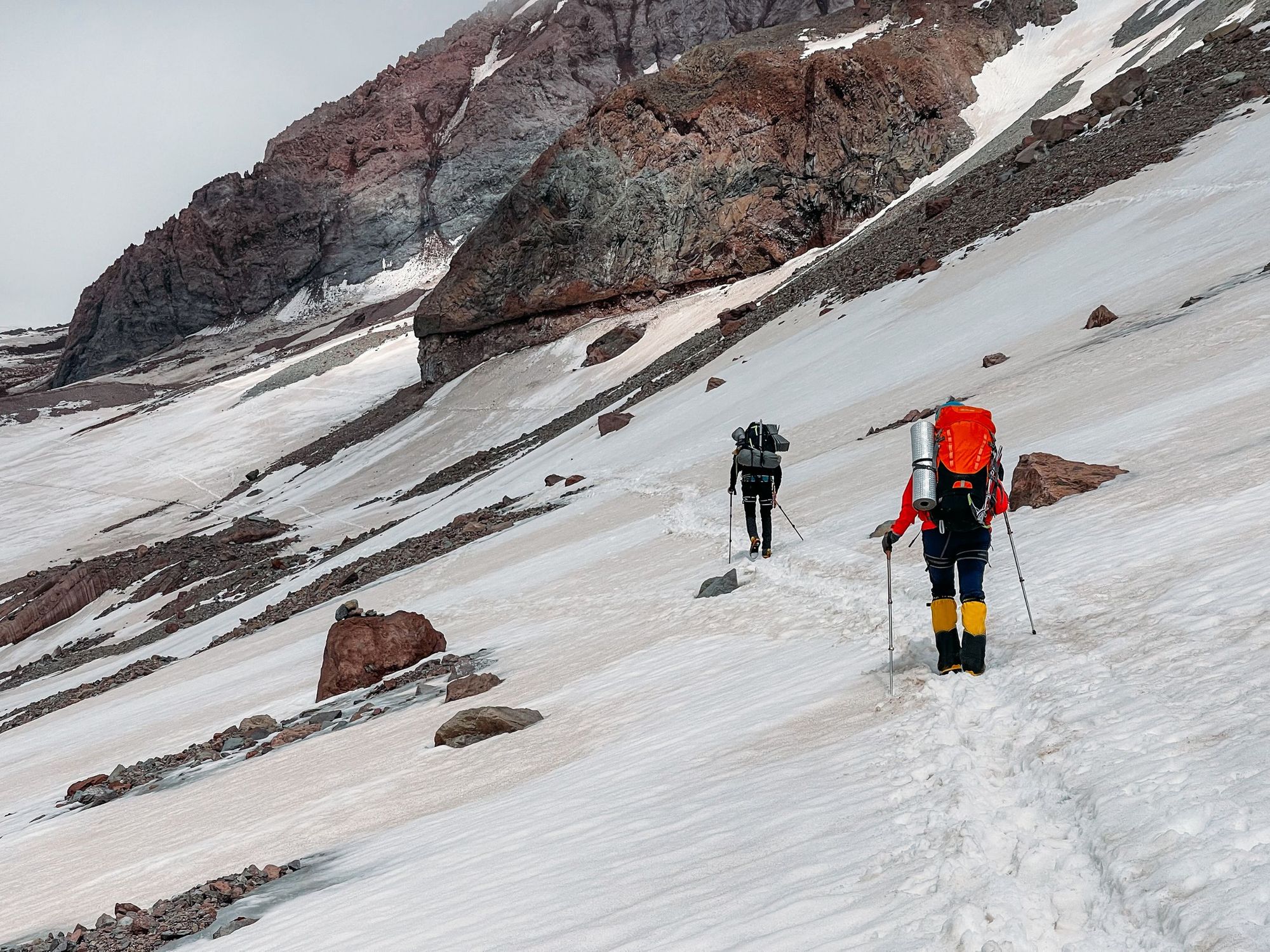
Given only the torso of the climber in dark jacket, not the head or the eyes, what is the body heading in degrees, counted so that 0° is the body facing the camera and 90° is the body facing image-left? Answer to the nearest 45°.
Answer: approximately 180°

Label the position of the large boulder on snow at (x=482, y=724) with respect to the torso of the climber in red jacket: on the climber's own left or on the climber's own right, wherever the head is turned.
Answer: on the climber's own left

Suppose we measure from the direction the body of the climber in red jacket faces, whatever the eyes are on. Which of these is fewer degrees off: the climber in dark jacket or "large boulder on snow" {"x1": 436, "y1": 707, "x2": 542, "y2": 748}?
the climber in dark jacket

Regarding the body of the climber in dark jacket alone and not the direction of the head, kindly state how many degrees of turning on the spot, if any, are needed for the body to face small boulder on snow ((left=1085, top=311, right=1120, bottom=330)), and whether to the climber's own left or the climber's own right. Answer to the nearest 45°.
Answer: approximately 45° to the climber's own right

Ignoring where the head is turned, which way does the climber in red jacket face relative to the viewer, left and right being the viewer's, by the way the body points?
facing away from the viewer

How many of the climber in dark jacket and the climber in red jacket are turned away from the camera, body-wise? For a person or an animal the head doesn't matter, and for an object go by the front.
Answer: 2

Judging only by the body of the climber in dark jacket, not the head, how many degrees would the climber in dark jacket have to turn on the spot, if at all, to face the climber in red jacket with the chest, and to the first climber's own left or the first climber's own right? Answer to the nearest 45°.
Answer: approximately 180°
